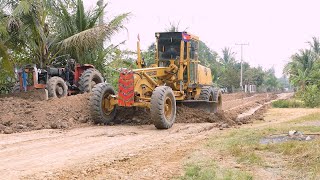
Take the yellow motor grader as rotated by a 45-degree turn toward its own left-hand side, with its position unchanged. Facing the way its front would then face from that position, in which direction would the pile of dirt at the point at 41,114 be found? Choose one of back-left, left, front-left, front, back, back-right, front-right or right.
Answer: right

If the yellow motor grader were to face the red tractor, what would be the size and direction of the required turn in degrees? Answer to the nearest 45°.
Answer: approximately 90° to its right

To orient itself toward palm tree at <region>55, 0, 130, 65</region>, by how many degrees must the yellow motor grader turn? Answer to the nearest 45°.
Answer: approximately 90° to its right

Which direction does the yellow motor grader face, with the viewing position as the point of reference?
facing the viewer and to the left of the viewer

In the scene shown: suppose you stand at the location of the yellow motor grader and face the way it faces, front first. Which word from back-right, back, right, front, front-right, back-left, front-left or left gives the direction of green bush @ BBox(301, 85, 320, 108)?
back

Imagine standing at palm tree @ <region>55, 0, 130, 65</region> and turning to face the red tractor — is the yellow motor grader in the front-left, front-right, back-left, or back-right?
front-left

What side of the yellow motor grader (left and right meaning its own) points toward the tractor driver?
right
